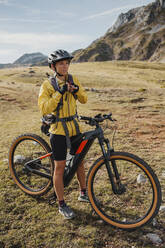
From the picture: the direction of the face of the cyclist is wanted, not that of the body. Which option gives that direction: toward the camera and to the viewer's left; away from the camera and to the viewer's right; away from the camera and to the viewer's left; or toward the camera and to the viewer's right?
toward the camera and to the viewer's right

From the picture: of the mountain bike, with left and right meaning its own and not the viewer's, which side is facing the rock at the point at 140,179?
left

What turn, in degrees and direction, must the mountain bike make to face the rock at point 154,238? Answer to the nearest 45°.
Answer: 0° — it already faces it

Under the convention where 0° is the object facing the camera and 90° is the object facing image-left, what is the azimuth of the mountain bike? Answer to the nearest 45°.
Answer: approximately 315°

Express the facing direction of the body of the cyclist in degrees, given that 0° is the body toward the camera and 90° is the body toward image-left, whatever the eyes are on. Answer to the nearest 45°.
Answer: approximately 315°
